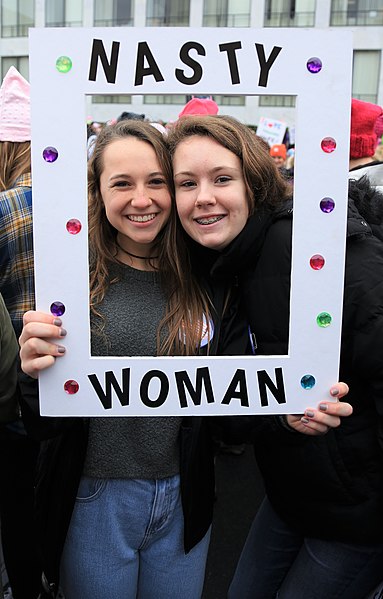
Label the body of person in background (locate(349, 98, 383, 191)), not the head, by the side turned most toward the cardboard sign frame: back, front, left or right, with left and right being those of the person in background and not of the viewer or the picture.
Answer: back

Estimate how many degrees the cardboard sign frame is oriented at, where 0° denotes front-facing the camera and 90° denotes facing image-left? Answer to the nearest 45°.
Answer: approximately 0°

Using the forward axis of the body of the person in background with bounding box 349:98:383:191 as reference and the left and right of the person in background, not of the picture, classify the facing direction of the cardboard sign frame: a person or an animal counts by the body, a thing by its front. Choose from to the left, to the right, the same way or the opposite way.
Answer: the opposite way

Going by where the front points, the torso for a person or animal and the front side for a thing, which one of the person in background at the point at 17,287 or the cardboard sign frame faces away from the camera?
the person in background

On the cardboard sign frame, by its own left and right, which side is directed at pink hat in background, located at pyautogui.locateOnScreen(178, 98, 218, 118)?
back

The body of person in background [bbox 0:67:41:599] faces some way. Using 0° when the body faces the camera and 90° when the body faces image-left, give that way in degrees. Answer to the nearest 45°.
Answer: approximately 180°

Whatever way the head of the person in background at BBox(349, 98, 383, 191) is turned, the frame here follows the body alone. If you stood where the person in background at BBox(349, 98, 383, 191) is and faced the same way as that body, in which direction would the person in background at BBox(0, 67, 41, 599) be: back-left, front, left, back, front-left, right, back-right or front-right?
back-left

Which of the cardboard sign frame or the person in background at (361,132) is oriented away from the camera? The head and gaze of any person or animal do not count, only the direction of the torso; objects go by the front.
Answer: the person in background

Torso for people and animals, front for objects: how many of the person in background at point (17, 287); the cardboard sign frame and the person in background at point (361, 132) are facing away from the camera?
2

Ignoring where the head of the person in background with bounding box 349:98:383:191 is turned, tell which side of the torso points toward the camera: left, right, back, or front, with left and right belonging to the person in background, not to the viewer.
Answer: back

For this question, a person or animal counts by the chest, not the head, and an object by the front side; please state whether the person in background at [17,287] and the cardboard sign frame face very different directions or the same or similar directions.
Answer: very different directions

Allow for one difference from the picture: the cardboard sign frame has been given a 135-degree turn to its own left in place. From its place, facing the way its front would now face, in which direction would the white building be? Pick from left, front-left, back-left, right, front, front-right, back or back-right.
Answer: front-left

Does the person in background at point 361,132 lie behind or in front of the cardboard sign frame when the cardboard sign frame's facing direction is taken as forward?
behind
